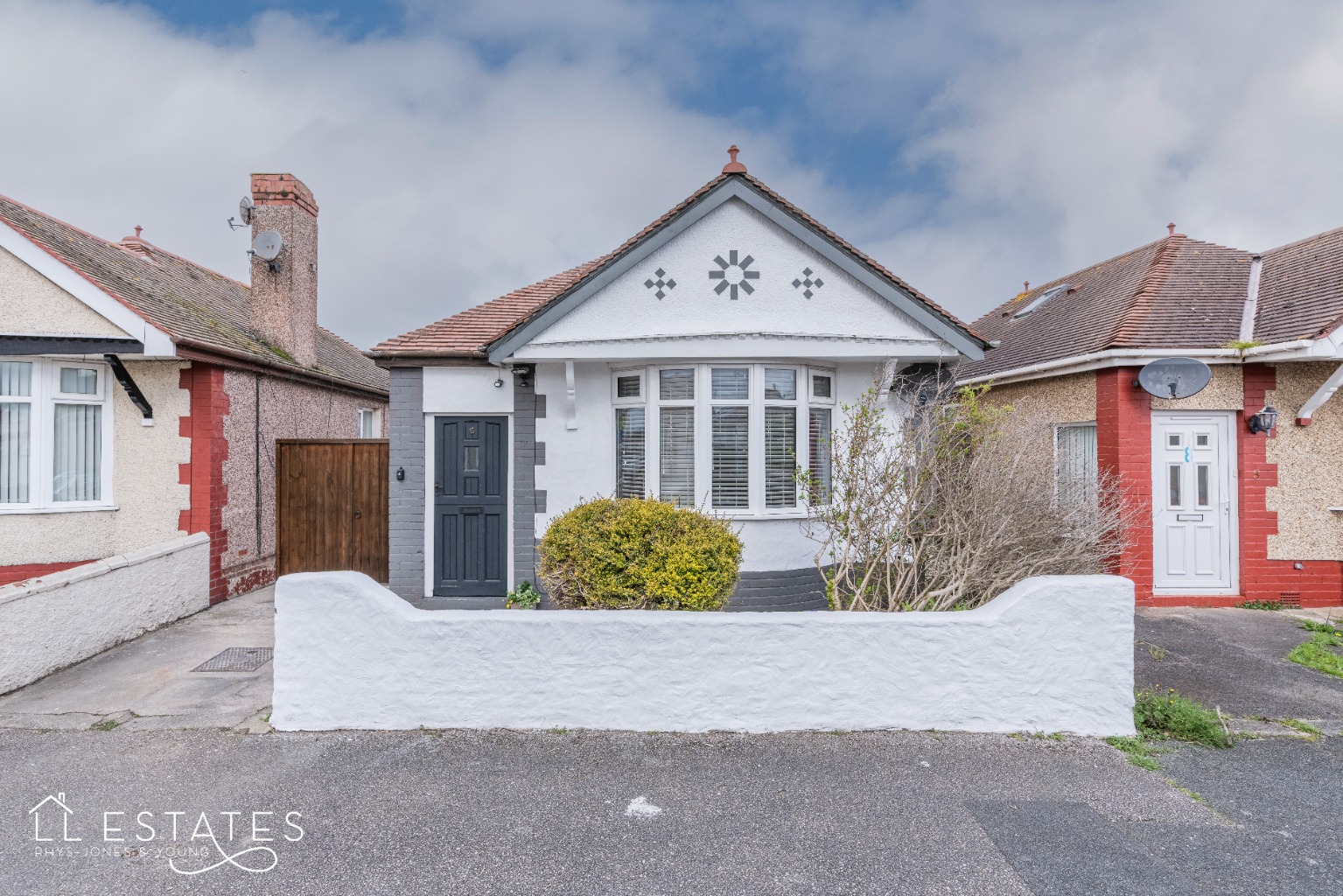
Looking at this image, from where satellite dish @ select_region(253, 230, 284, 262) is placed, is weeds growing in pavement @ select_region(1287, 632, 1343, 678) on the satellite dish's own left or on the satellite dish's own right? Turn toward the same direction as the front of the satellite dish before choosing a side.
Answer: on the satellite dish's own left

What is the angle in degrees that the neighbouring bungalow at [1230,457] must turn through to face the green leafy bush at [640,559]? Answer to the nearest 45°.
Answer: approximately 45° to its right

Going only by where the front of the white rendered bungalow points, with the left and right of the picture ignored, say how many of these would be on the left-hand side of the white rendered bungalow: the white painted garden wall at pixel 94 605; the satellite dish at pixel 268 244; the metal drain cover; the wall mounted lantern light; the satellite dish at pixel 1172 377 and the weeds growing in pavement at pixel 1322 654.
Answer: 3

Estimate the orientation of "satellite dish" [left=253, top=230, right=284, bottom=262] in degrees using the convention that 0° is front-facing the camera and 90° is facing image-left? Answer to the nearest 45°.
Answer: approximately 45°

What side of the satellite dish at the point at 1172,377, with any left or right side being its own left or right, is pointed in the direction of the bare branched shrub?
front

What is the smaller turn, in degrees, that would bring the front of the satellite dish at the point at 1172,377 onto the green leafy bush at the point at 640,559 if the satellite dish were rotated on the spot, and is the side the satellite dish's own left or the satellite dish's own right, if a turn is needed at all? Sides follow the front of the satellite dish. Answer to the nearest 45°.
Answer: approximately 45° to the satellite dish's own right

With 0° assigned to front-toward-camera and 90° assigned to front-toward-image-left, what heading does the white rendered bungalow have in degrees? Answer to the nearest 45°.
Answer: approximately 0°

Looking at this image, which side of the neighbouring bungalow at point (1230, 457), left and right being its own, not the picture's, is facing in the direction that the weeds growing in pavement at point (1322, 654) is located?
front

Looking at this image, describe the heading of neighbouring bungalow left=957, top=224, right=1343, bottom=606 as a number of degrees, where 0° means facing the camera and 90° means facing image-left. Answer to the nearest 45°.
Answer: approximately 0°
